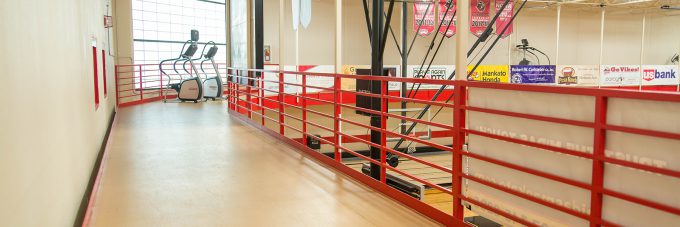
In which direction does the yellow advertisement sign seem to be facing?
toward the camera

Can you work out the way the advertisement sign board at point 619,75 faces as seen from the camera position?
facing the viewer

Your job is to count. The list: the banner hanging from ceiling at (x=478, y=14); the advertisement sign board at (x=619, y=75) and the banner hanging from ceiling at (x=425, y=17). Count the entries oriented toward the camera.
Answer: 3

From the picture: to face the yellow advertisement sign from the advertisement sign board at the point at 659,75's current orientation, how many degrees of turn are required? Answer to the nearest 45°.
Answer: approximately 45° to its right

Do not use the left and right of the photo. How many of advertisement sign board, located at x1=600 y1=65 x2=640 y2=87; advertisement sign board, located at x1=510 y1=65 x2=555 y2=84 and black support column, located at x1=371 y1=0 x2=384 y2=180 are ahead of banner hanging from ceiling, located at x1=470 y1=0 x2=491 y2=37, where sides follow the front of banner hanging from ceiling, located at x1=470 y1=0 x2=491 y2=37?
1

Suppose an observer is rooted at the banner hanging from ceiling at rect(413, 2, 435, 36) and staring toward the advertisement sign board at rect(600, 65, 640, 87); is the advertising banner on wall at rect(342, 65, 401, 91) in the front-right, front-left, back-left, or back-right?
back-left

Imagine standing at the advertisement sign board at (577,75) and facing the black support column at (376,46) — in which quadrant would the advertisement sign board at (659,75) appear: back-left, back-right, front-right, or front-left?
back-left

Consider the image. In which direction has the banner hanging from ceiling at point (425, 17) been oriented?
toward the camera

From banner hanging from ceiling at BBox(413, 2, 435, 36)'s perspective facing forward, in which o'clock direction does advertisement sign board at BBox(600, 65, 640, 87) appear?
The advertisement sign board is roughly at 8 o'clock from the banner hanging from ceiling.
